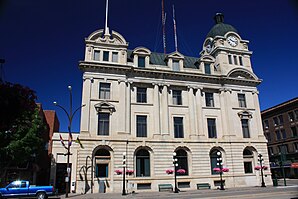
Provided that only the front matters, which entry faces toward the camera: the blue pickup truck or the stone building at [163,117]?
the stone building

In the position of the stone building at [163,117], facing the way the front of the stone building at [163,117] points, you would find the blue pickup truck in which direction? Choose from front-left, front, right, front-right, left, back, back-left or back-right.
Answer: front-right

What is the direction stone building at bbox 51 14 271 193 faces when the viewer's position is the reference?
facing the viewer

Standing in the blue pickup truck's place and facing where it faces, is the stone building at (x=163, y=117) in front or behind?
behind

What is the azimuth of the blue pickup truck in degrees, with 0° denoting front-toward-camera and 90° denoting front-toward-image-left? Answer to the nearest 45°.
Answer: approximately 90°

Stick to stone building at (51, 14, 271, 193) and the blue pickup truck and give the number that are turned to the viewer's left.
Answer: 1
